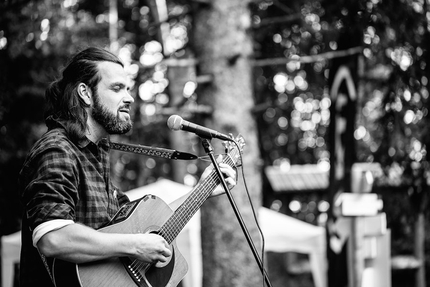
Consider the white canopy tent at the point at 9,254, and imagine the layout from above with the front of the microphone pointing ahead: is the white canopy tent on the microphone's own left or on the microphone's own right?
on the microphone's own right

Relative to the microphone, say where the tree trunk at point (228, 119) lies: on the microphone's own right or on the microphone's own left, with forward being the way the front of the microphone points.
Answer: on the microphone's own right

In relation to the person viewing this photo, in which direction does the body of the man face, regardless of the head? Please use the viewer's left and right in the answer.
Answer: facing to the right of the viewer

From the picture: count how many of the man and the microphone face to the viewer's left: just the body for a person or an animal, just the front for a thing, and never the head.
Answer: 1

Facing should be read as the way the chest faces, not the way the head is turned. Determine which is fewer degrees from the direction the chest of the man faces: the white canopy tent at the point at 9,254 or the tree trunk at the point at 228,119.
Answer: the tree trunk

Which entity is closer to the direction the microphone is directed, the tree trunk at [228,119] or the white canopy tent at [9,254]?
the white canopy tent

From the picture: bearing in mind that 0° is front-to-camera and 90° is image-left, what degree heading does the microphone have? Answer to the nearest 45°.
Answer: approximately 90°

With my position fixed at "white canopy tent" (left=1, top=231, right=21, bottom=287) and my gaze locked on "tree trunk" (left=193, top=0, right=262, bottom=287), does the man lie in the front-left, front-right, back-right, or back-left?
front-right

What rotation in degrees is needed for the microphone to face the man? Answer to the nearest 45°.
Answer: approximately 45° to its left

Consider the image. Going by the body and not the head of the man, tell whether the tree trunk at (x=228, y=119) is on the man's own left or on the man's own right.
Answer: on the man's own left

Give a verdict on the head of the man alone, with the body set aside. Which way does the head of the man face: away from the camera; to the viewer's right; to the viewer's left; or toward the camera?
to the viewer's right

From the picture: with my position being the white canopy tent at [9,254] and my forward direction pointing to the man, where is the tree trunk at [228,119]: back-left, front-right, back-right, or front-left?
front-left

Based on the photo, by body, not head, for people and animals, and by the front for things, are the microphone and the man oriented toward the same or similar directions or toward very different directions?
very different directions
